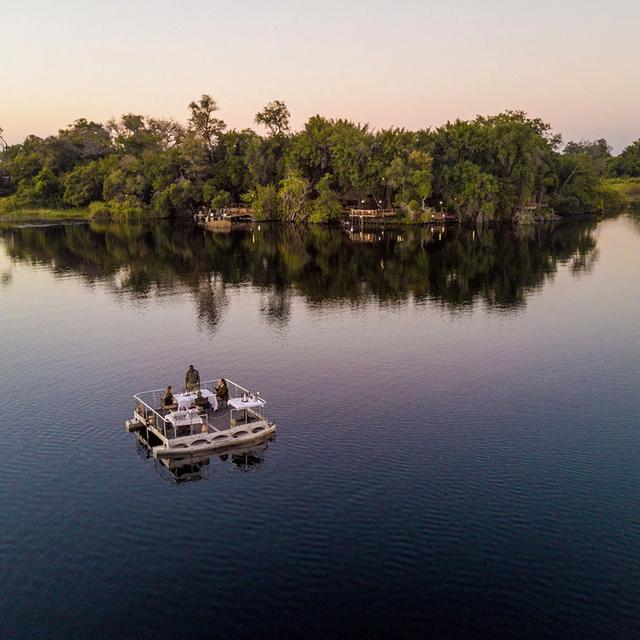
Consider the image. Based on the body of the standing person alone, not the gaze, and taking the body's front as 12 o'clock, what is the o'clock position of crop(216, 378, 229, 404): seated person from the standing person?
The seated person is roughly at 10 o'clock from the standing person.

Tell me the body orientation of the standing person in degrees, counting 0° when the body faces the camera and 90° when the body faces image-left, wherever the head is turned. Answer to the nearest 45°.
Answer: approximately 0°

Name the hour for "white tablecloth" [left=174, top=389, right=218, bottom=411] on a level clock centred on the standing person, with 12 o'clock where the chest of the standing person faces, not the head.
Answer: The white tablecloth is roughly at 12 o'clock from the standing person.

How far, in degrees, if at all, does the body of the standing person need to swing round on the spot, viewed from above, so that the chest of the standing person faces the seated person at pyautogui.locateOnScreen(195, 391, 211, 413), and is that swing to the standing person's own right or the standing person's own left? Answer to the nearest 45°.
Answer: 0° — they already face them

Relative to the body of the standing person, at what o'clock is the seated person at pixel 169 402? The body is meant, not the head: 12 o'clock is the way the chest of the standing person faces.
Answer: The seated person is roughly at 1 o'clock from the standing person.
